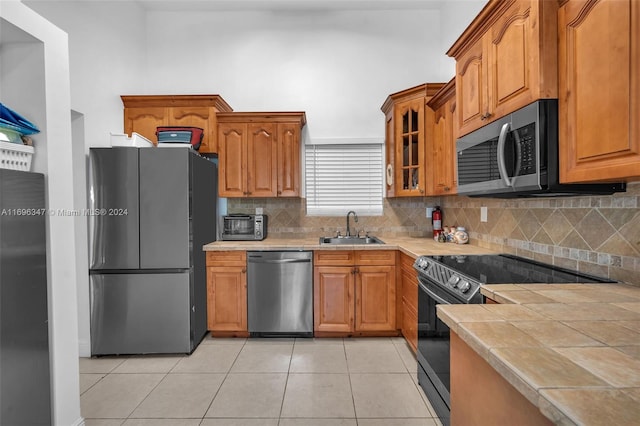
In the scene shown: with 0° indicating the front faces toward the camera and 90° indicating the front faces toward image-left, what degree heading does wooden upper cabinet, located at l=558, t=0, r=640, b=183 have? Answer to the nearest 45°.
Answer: approximately 45°

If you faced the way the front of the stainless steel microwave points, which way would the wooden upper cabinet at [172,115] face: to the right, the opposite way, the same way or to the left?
to the left

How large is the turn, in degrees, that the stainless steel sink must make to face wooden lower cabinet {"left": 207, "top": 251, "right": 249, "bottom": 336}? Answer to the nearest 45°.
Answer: approximately 45° to its right

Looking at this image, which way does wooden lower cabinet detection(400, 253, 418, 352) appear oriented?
to the viewer's left

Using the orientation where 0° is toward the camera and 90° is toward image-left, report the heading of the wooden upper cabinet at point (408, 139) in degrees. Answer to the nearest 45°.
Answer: approximately 45°

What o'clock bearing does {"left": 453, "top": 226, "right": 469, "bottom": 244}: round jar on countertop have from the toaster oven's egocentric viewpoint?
The round jar on countertop is roughly at 10 o'clock from the toaster oven.

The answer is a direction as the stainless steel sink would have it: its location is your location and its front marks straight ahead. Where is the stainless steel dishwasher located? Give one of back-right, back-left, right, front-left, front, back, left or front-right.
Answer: front-right

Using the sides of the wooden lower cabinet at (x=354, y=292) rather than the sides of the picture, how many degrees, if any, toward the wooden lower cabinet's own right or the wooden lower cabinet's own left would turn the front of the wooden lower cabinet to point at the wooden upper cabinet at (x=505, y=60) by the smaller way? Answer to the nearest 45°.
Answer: approximately 45° to the wooden lower cabinet's own left

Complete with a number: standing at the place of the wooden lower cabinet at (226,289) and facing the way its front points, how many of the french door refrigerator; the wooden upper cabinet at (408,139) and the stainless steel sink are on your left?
2

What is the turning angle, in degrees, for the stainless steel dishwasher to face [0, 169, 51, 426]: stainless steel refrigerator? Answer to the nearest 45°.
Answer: approximately 45° to its right

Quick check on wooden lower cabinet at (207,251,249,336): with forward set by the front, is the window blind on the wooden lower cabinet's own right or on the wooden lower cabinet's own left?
on the wooden lower cabinet's own left

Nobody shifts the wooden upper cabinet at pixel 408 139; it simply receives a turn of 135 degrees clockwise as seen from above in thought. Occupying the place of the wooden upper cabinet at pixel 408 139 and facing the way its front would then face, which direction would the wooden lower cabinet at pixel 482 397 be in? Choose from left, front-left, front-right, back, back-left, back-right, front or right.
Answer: back
